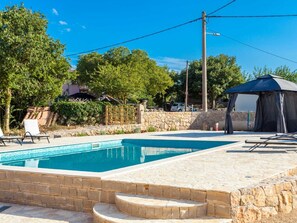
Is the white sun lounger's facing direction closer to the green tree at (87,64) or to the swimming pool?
the swimming pool

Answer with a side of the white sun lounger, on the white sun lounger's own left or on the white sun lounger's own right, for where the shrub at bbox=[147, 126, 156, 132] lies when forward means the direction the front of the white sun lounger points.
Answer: on the white sun lounger's own left

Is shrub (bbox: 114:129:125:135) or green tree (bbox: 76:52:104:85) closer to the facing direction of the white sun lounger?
the shrub

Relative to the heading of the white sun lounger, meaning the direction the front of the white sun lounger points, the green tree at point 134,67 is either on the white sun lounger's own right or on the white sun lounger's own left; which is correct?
on the white sun lounger's own left

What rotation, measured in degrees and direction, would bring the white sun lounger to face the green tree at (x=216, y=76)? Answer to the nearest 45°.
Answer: approximately 90° to its left

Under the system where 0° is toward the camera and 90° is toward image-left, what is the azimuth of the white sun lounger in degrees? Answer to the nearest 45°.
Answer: approximately 315°
